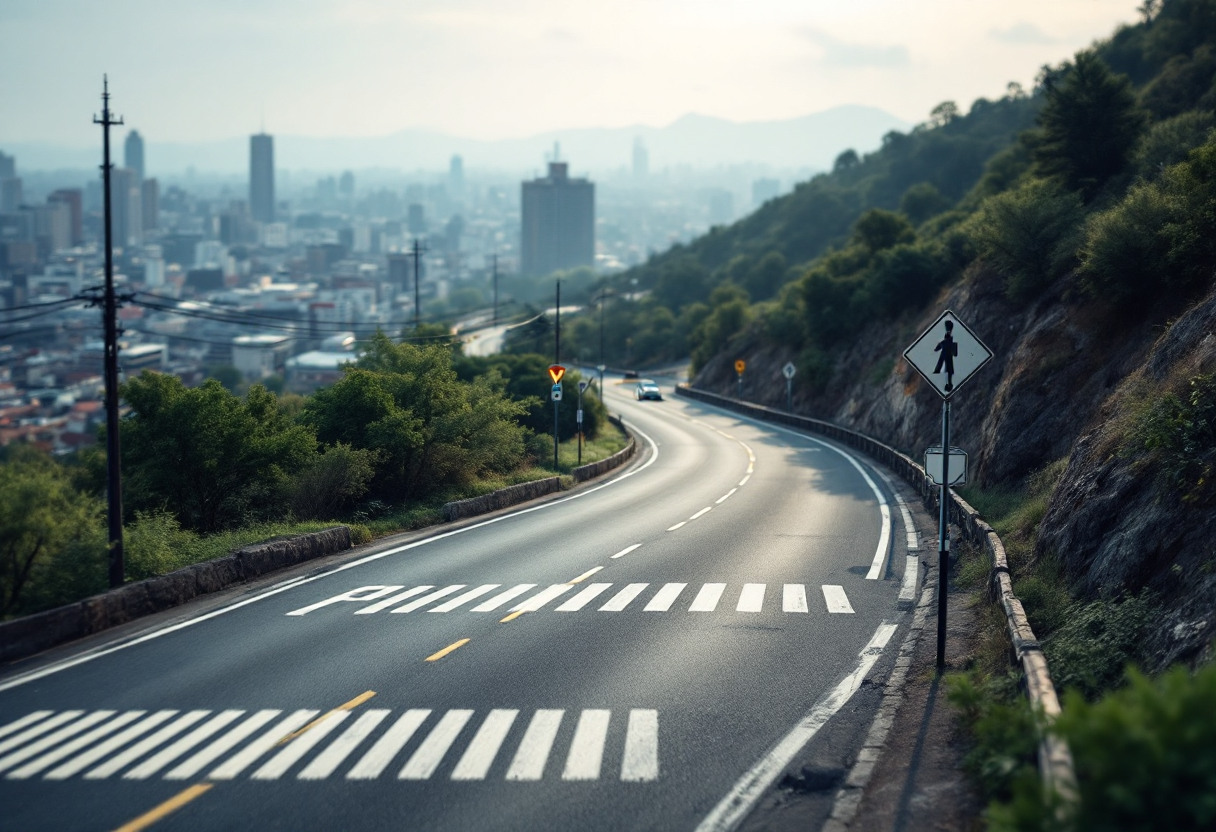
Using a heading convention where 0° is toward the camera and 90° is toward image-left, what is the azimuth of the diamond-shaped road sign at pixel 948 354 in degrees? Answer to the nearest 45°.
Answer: approximately 0°

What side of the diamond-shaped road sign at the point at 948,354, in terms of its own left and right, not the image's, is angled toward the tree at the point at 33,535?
right

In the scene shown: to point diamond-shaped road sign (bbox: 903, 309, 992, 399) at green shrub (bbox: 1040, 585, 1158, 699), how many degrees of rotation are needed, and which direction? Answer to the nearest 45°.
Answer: approximately 45° to its left

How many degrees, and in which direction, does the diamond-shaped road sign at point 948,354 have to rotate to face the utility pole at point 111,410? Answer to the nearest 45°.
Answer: approximately 90° to its right

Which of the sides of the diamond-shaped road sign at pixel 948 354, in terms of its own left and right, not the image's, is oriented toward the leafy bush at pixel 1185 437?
left

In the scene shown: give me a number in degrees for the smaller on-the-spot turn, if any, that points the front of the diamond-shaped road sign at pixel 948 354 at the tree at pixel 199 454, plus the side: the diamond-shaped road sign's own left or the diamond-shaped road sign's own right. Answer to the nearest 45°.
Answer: approximately 135° to the diamond-shaped road sign's own right

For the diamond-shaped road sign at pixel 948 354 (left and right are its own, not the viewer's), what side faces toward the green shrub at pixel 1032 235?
back

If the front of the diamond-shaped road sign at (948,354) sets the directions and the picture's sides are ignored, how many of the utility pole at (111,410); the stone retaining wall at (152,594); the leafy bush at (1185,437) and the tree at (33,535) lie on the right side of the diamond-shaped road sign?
3

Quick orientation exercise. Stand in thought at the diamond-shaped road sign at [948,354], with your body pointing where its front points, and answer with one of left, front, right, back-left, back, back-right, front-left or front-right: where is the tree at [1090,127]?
back

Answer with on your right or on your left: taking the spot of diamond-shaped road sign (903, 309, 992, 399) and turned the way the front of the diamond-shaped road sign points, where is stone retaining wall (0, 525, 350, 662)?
on your right

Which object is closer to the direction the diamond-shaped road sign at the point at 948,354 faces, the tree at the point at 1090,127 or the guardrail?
the guardrail
